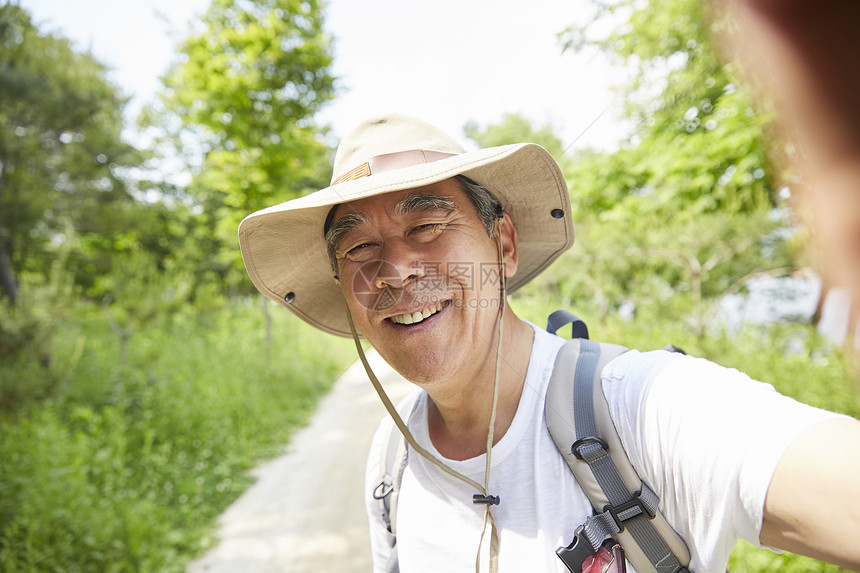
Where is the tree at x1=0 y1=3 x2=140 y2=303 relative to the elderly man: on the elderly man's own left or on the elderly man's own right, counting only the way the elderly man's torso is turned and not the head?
on the elderly man's own right

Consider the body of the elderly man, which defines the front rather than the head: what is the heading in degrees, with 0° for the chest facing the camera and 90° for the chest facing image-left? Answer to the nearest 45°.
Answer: approximately 45°
